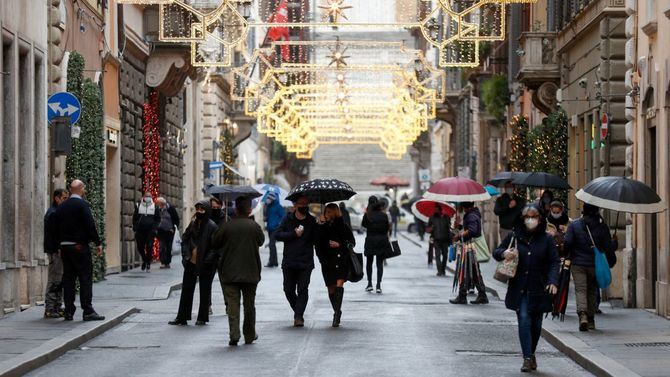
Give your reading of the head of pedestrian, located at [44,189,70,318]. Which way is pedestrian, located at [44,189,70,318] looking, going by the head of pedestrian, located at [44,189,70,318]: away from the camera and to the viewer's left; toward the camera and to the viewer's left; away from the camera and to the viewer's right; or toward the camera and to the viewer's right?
toward the camera and to the viewer's right

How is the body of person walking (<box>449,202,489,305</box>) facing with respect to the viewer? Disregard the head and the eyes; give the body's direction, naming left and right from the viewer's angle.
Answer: facing to the left of the viewer

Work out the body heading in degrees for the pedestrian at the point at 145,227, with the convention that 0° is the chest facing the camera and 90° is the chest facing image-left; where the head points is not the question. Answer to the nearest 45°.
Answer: approximately 0°

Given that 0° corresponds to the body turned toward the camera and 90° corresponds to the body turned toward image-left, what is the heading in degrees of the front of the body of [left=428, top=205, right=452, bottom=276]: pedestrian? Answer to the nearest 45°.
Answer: approximately 180°

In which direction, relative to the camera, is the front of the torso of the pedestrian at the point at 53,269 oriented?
to the viewer's right

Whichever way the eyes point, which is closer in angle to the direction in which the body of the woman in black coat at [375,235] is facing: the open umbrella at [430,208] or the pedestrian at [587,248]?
the open umbrella

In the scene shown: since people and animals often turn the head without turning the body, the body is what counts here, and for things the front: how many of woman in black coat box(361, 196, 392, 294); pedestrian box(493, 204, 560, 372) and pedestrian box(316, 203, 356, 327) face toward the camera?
2

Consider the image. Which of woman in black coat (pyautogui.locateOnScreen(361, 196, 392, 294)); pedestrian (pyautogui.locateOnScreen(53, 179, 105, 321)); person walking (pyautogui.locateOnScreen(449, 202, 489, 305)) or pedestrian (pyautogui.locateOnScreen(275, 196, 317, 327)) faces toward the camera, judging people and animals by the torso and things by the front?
pedestrian (pyautogui.locateOnScreen(275, 196, 317, 327))

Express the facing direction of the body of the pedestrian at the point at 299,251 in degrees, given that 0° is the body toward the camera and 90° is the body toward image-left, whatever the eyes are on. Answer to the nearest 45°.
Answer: approximately 0°
